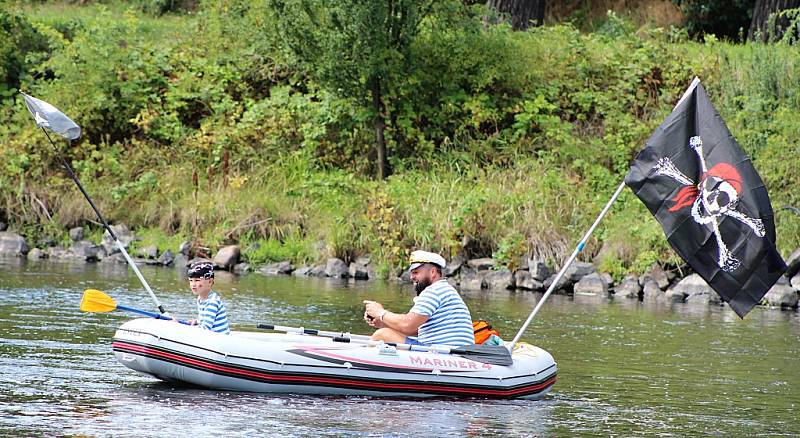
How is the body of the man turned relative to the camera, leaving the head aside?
to the viewer's left

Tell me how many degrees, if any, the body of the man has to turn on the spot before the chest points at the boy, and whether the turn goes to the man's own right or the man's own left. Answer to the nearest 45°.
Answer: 0° — they already face them

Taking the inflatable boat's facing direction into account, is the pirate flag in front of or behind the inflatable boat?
behind

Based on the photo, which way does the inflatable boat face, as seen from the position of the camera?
facing to the left of the viewer

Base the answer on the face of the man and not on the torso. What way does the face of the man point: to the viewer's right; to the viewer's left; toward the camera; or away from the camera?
to the viewer's left
